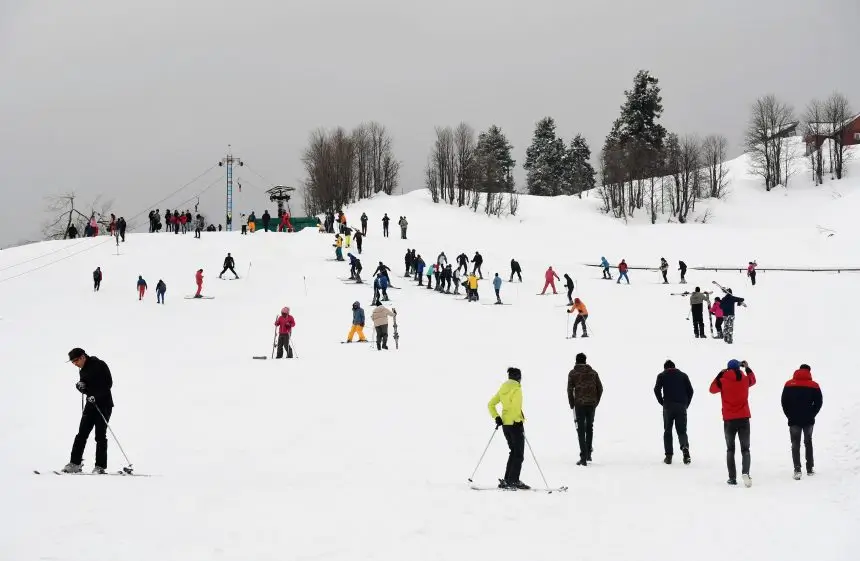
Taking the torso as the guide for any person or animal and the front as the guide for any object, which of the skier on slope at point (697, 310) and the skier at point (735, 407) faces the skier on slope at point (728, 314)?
the skier

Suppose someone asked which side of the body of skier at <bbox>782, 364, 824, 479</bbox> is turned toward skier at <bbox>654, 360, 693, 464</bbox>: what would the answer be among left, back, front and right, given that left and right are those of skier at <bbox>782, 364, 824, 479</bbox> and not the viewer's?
left

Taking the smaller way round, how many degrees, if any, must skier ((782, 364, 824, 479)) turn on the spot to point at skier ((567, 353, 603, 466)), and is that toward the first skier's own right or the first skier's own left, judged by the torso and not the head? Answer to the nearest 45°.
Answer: approximately 90° to the first skier's own left

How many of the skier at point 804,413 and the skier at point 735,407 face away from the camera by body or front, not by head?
2

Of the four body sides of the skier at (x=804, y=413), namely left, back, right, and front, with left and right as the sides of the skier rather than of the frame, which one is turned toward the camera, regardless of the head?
back

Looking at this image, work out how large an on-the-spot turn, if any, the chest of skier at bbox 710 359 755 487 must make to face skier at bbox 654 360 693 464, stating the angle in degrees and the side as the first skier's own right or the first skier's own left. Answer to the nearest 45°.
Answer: approximately 45° to the first skier's own left

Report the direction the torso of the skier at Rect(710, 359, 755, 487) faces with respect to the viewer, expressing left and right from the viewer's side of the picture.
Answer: facing away from the viewer

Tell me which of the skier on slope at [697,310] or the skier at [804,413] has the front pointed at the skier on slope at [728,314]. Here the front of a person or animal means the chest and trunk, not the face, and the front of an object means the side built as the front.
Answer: the skier
